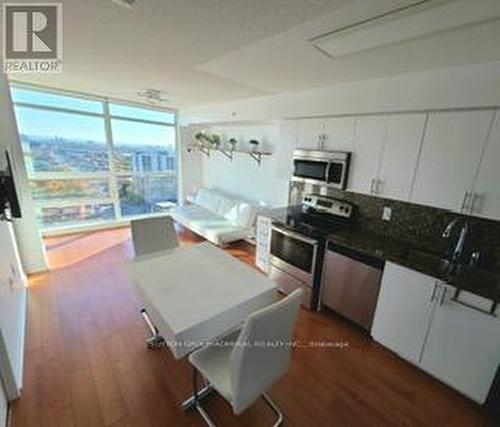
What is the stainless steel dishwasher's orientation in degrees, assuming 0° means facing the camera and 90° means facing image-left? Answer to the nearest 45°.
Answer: approximately 45°

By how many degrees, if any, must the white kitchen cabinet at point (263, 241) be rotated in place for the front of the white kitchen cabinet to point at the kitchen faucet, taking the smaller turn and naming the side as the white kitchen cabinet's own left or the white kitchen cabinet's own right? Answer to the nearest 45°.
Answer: approximately 90° to the white kitchen cabinet's own left

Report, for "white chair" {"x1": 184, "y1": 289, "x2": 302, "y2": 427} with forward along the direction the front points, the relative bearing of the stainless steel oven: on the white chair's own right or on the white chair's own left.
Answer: on the white chair's own right

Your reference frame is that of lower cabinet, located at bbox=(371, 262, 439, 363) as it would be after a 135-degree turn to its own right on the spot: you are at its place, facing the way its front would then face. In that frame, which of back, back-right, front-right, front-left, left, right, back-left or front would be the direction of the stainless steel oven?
left

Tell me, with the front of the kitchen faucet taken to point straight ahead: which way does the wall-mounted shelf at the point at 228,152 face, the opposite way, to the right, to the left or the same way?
to the left

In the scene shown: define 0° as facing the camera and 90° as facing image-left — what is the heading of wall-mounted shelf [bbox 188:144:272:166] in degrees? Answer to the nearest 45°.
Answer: approximately 45°

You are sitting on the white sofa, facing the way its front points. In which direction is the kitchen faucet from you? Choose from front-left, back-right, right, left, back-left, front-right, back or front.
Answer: left

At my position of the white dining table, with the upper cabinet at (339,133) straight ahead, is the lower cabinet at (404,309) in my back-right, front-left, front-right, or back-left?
front-right

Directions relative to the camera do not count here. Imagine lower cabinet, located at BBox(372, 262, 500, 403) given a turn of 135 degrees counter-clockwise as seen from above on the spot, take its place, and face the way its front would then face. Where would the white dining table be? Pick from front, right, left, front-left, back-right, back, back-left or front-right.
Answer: back-right

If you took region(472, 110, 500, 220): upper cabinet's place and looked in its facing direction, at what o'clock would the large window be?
The large window is roughly at 1 o'clock from the upper cabinet.

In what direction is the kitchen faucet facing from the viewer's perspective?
to the viewer's left

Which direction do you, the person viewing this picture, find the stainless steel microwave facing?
facing the viewer and to the left of the viewer

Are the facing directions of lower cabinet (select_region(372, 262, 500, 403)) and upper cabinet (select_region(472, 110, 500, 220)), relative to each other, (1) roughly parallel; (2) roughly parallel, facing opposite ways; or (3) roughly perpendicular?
roughly parallel
